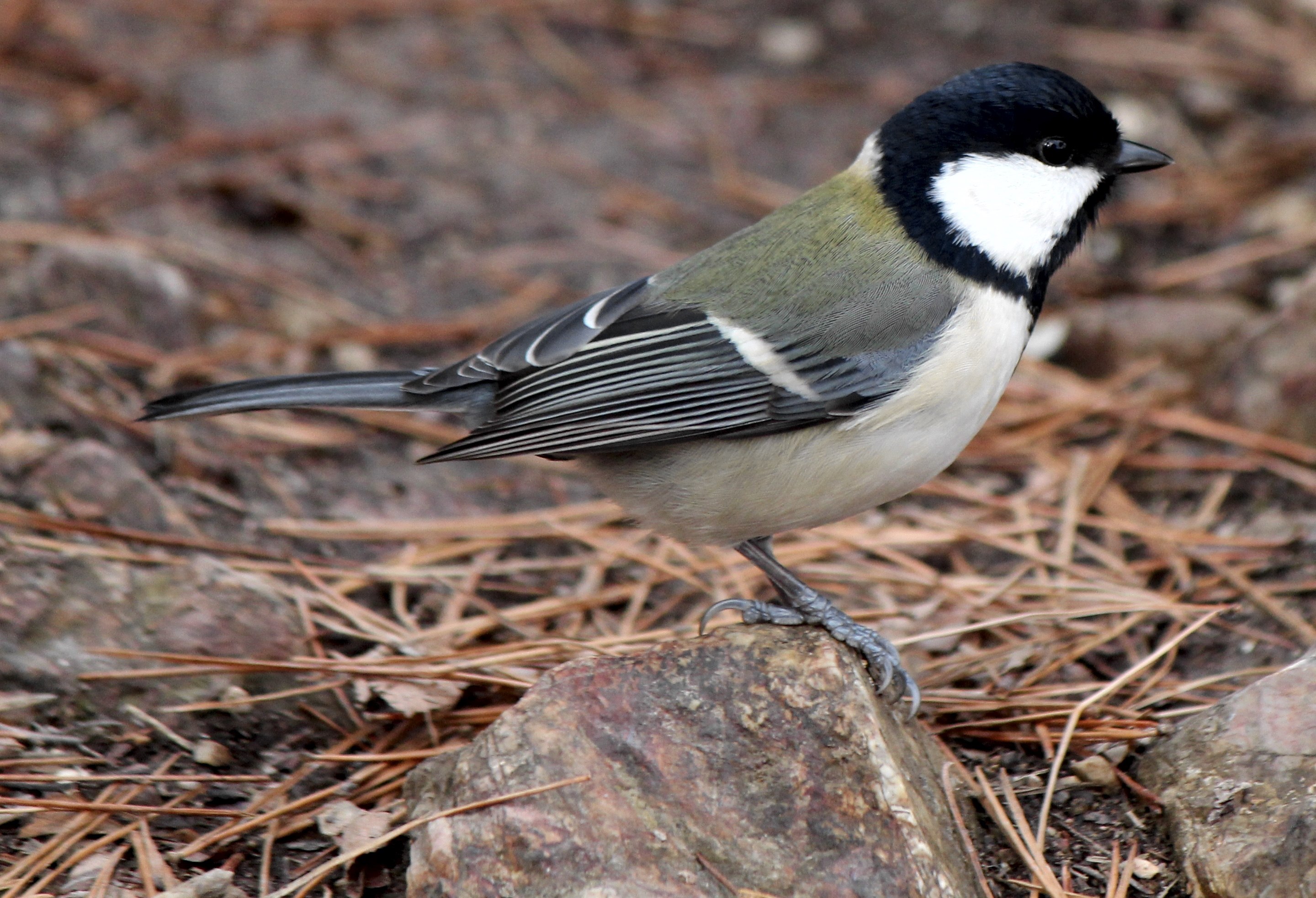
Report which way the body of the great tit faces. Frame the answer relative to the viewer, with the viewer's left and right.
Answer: facing to the right of the viewer

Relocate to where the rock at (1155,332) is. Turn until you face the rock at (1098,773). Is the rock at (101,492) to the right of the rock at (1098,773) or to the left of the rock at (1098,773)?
right

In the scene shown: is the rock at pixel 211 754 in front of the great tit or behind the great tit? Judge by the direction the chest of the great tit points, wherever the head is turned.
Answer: behind

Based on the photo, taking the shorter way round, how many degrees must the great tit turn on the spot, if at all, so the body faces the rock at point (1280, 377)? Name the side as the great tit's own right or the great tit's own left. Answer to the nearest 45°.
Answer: approximately 45° to the great tit's own left

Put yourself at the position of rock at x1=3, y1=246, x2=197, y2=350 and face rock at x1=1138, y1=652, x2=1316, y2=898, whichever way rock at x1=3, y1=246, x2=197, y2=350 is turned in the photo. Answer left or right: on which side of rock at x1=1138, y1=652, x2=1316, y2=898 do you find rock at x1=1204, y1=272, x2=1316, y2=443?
left

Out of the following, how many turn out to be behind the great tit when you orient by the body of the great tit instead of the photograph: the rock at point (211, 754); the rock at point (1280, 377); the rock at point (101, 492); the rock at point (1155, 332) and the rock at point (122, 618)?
3

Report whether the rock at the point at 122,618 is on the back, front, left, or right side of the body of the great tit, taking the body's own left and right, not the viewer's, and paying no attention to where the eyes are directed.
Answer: back

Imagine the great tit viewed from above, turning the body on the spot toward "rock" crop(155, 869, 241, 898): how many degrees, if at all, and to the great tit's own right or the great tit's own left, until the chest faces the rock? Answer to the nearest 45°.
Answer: approximately 135° to the great tit's own right
